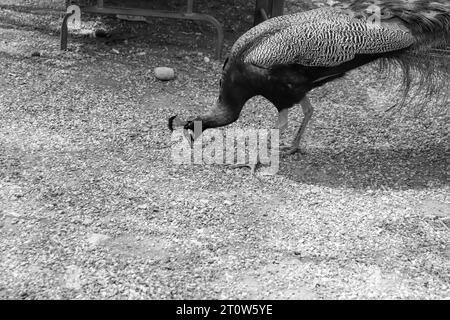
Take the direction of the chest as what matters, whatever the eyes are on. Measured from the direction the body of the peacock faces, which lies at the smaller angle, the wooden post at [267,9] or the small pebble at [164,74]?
the small pebble

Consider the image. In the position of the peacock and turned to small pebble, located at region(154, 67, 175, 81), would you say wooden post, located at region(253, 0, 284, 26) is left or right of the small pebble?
right

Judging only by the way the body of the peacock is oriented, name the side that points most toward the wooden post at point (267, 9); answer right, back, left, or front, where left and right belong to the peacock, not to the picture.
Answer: right

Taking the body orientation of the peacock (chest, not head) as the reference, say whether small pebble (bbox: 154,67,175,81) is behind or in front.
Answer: in front

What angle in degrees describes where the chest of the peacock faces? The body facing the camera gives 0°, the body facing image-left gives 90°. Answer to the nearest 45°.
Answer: approximately 90°
